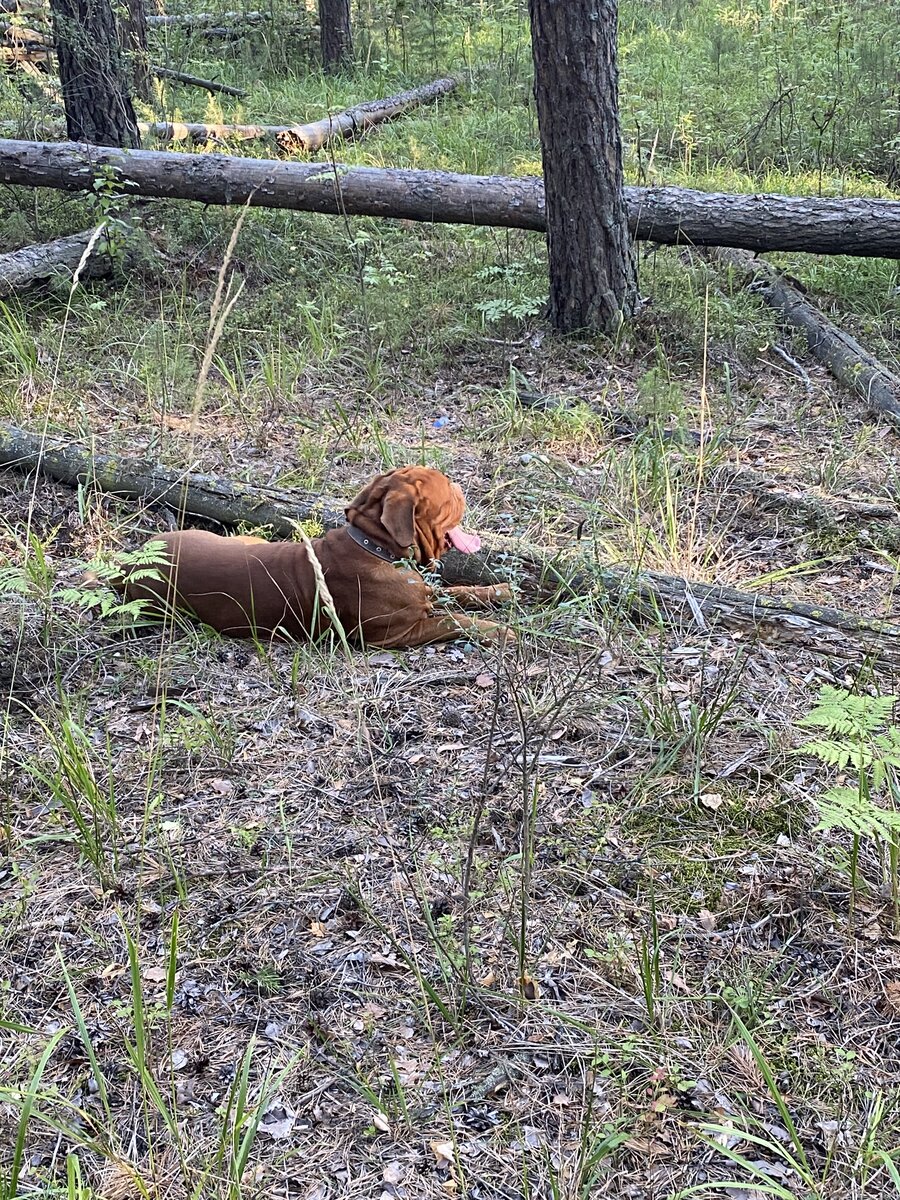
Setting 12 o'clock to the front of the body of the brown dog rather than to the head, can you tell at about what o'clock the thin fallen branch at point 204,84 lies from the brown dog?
The thin fallen branch is roughly at 9 o'clock from the brown dog.

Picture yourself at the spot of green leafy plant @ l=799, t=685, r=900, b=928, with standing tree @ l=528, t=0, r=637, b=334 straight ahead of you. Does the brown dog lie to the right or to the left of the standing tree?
left

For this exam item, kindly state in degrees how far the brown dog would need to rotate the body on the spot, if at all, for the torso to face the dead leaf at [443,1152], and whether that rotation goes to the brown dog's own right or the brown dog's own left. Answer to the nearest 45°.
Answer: approximately 90° to the brown dog's own right

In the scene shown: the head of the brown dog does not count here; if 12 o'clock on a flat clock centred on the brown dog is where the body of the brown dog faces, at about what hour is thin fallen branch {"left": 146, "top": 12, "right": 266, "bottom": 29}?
The thin fallen branch is roughly at 9 o'clock from the brown dog.

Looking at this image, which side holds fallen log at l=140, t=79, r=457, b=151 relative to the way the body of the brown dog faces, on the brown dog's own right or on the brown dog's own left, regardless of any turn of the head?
on the brown dog's own left

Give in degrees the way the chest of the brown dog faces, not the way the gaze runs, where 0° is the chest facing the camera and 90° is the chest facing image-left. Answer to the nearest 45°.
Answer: approximately 270°

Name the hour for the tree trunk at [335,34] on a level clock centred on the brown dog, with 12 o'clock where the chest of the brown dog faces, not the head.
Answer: The tree trunk is roughly at 9 o'clock from the brown dog.

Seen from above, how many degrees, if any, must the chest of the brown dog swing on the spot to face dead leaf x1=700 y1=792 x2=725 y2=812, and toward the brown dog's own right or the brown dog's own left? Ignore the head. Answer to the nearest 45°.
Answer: approximately 45° to the brown dog's own right
